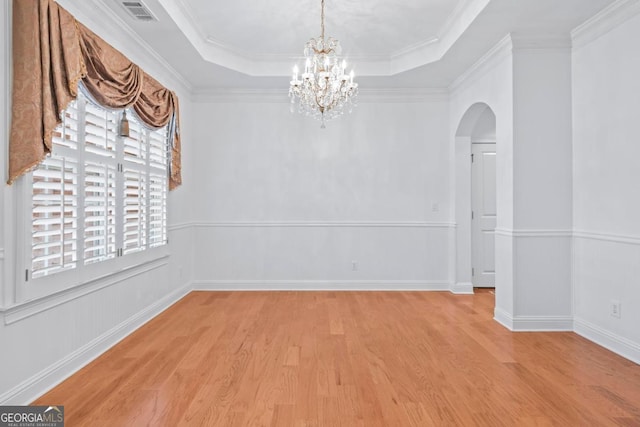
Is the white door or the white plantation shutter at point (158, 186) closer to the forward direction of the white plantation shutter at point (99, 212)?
the white door

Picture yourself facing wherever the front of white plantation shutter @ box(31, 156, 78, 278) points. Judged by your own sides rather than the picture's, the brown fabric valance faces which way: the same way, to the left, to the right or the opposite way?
the same way

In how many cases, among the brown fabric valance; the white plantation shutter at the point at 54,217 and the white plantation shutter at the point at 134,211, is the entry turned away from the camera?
0

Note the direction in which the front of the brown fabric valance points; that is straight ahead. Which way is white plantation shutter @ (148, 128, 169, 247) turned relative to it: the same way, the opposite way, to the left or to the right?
the same way

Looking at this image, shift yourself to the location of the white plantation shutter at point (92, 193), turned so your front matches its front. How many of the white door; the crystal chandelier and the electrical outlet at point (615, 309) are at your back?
0

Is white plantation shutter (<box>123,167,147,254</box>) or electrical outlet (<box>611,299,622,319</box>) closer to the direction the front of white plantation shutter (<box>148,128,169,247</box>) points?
the electrical outlet

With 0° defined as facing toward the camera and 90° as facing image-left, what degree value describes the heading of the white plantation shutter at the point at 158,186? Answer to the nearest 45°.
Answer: approximately 315°

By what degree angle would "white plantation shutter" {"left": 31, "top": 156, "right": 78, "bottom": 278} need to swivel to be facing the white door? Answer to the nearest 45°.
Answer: approximately 45° to its left

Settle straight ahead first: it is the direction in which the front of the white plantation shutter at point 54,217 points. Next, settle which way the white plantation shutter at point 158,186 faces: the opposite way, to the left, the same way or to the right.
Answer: the same way

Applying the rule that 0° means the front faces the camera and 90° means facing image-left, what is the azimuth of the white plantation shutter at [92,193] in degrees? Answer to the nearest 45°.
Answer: approximately 315°

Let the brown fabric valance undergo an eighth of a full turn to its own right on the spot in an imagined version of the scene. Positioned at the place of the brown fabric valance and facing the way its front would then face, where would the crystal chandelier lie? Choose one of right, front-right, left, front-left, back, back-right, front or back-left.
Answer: left

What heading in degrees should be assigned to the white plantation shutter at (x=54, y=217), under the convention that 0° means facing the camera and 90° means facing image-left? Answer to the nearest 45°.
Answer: approximately 315°

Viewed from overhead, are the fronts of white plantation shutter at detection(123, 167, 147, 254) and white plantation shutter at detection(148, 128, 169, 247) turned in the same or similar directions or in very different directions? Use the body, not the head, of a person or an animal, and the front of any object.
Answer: same or similar directions

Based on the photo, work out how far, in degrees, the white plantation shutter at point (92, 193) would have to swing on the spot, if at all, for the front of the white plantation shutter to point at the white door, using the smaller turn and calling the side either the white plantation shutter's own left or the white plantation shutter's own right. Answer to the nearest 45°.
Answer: approximately 45° to the white plantation shutter's own left

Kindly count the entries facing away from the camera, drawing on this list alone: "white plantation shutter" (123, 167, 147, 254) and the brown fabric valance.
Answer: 0

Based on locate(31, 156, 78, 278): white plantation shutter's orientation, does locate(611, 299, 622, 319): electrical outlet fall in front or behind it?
in front

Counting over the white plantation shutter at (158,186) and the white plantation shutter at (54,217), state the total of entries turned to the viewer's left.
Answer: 0

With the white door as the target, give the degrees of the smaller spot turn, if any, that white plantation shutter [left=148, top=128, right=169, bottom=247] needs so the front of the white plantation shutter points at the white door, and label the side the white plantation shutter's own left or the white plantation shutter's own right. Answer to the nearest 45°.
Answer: approximately 45° to the white plantation shutter's own left

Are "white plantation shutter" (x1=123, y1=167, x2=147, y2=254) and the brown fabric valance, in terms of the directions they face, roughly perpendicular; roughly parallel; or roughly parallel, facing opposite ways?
roughly parallel

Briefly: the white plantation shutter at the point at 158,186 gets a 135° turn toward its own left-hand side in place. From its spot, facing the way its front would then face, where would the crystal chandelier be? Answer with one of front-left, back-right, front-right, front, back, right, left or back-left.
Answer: back-right
